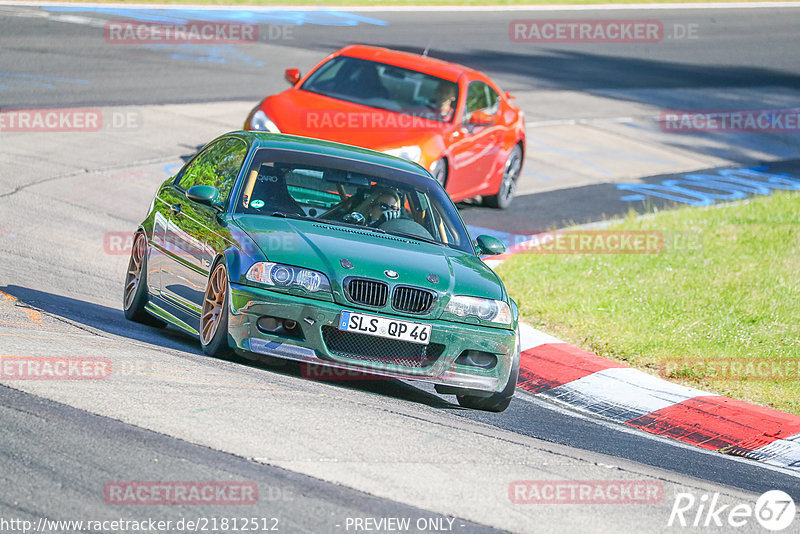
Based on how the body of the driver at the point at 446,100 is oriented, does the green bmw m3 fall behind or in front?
in front

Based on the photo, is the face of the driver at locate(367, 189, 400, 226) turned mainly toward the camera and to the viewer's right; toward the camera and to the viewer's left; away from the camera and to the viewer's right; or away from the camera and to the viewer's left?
toward the camera and to the viewer's right

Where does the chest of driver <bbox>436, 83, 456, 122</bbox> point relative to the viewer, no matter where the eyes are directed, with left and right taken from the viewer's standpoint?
facing the viewer and to the left of the viewer

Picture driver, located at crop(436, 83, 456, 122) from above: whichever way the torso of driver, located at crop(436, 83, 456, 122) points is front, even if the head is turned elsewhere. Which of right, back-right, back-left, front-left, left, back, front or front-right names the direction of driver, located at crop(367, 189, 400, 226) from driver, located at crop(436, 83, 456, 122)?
front-left
